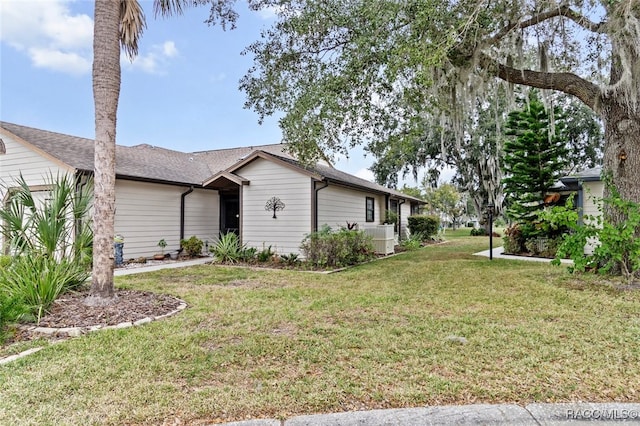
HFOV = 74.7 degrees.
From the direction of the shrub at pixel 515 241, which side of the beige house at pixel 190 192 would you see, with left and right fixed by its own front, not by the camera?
left

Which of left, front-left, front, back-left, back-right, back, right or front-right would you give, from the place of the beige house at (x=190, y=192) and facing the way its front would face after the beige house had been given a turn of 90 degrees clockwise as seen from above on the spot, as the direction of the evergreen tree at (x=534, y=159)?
back

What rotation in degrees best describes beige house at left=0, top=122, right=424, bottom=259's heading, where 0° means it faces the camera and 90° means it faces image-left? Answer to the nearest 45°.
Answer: approximately 0°

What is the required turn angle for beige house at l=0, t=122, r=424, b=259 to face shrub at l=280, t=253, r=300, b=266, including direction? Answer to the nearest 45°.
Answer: approximately 45° to its left

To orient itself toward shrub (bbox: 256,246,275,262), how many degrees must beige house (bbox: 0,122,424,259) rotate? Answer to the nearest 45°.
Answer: approximately 45° to its left
